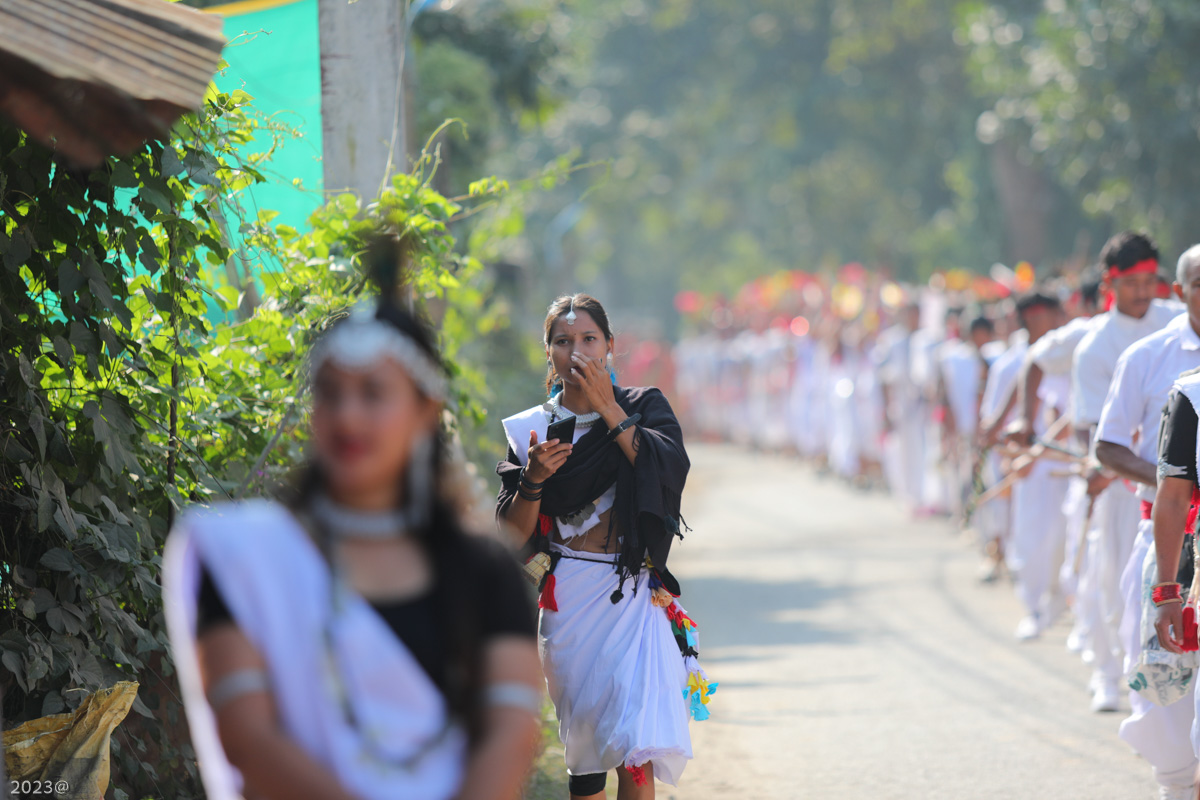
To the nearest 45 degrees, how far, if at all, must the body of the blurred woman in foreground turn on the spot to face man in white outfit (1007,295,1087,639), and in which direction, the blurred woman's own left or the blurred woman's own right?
approximately 135° to the blurred woman's own left

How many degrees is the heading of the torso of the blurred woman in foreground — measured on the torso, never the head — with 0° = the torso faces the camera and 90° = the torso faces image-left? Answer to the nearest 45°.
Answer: approximately 0°

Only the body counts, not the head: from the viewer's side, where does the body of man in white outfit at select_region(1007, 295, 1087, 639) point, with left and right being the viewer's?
facing the viewer and to the left of the viewer

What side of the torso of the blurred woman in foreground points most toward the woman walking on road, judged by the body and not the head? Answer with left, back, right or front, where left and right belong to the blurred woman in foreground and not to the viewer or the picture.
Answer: back

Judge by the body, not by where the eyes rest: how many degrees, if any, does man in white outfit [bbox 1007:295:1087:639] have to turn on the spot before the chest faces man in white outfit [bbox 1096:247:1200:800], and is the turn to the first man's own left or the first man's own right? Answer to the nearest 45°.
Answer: approximately 45° to the first man's own left

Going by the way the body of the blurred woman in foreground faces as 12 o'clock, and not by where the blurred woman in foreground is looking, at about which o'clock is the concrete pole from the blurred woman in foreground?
The concrete pole is roughly at 6 o'clock from the blurred woman in foreground.

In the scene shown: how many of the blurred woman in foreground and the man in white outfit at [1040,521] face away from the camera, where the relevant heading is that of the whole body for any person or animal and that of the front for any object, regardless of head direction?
0

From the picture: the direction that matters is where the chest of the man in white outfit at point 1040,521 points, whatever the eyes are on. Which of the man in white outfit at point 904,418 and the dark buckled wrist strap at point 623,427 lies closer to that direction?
the dark buckled wrist strap

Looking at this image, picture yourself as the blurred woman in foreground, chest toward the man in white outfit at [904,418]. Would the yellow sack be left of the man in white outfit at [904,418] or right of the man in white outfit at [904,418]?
left

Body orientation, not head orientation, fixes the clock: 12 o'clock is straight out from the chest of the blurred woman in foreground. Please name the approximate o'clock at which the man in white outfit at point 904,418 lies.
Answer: The man in white outfit is roughly at 7 o'clock from the blurred woman in foreground.
